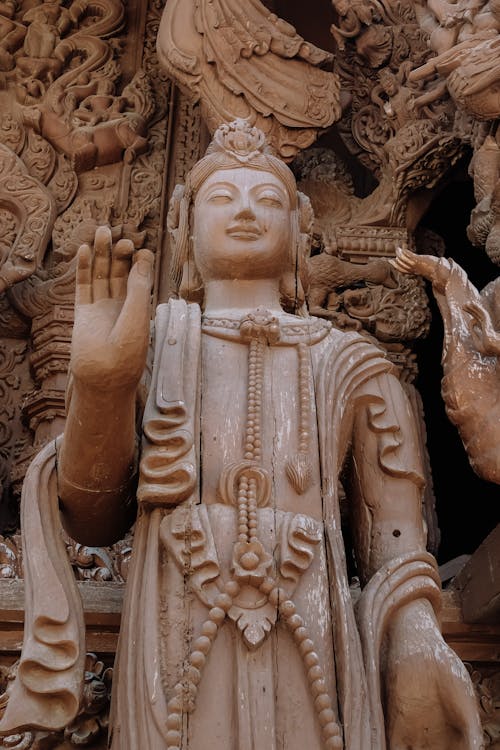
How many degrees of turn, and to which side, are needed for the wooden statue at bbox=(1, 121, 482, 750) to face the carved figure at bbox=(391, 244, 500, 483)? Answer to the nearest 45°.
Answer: approximately 135° to its left

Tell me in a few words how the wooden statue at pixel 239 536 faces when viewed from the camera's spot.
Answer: facing the viewer
